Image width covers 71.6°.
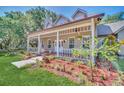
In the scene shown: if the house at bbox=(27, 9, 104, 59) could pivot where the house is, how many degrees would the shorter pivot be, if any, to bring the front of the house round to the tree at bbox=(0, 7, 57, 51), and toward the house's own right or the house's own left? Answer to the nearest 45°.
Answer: approximately 45° to the house's own right

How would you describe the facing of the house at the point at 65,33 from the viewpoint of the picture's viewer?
facing the viewer and to the left of the viewer
